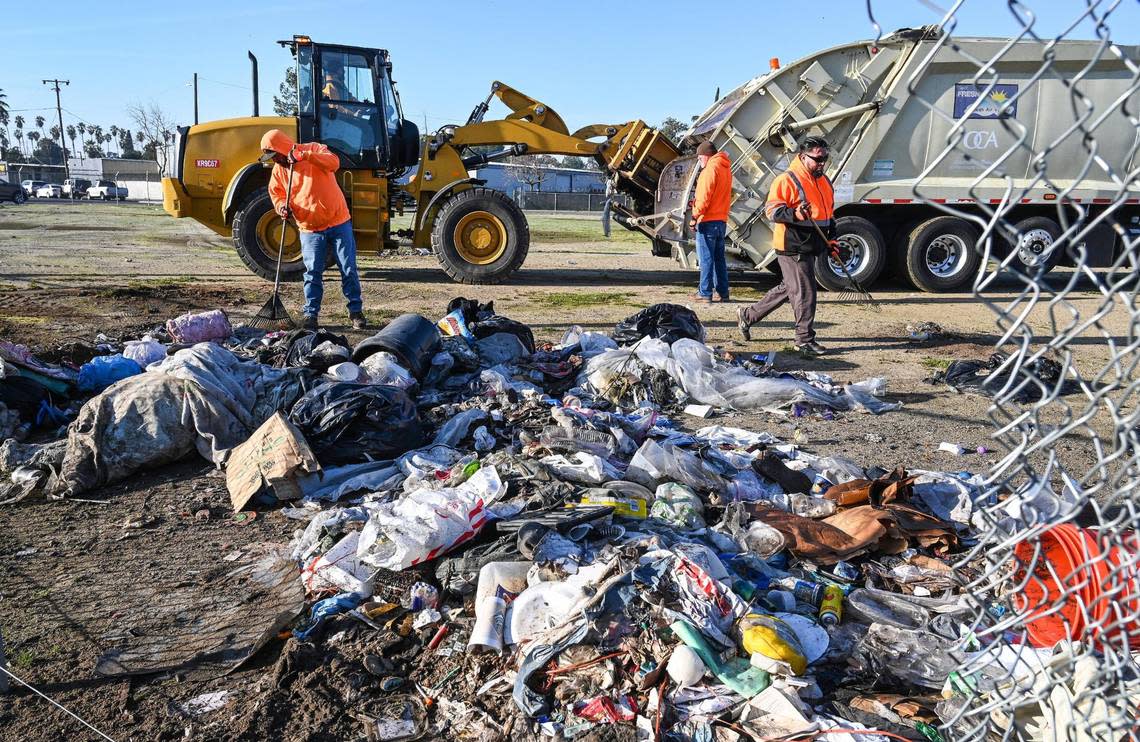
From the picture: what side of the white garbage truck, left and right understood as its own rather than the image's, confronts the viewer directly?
right

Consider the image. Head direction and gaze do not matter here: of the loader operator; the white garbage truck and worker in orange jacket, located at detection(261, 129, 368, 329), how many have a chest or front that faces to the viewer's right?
2

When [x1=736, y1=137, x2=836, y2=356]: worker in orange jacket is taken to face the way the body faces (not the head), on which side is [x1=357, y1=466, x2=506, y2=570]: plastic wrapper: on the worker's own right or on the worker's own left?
on the worker's own right

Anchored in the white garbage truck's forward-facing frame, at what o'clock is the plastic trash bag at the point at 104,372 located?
The plastic trash bag is roughly at 4 o'clock from the white garbage truck.

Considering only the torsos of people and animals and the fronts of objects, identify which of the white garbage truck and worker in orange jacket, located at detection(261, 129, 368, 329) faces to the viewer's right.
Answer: the white garbage truck

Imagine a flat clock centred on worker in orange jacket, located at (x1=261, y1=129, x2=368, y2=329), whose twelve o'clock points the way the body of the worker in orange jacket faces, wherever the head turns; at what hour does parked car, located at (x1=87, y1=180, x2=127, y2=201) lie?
The parked car is roughly at 4 o'clock from the worker in orange jacket.

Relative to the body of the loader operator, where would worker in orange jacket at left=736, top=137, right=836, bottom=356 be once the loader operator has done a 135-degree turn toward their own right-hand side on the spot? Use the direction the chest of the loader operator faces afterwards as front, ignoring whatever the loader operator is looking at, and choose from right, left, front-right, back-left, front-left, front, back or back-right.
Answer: left

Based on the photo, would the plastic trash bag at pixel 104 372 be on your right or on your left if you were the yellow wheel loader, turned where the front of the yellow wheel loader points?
on your right

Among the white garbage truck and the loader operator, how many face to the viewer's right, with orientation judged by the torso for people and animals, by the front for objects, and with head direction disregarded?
2

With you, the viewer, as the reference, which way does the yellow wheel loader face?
facing to the right of the viewer

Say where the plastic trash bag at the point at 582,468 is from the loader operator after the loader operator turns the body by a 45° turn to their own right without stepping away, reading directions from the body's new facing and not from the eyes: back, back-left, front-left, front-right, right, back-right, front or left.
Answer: front-right

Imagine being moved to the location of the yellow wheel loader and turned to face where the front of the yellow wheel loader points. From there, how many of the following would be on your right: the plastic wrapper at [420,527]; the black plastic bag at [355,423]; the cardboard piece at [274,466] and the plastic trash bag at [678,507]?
4

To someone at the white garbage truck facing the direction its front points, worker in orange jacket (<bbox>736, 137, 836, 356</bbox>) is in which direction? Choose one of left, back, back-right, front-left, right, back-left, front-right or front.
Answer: right

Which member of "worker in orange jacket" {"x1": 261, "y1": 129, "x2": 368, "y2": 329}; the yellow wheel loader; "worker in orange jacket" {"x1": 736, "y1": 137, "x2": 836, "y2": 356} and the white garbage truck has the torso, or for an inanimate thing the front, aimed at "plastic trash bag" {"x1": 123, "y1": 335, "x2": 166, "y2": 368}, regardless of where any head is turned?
"worker in orange jacket" {"x1": 261, "y1": 129, "x2": 368, "y2": 329}
